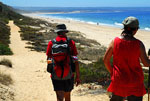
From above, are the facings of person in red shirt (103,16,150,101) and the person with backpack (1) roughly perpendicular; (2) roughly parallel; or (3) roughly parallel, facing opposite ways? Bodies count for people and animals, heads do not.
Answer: roughly parallel

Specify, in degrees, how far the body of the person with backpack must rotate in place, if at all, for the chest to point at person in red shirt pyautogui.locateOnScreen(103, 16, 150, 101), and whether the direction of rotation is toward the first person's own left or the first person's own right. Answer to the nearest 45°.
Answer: approximately 135° to the first person's own right

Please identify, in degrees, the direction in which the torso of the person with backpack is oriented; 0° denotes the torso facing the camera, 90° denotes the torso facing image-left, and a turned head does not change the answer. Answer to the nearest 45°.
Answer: approximately 180°

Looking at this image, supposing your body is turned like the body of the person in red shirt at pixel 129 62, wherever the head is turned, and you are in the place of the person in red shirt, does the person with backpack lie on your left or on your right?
on your left

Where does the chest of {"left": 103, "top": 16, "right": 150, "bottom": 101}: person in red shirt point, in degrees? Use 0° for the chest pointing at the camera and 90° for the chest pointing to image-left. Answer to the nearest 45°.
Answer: approximately 180°

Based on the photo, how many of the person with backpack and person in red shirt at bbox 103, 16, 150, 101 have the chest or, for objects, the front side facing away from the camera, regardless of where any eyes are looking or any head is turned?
2
